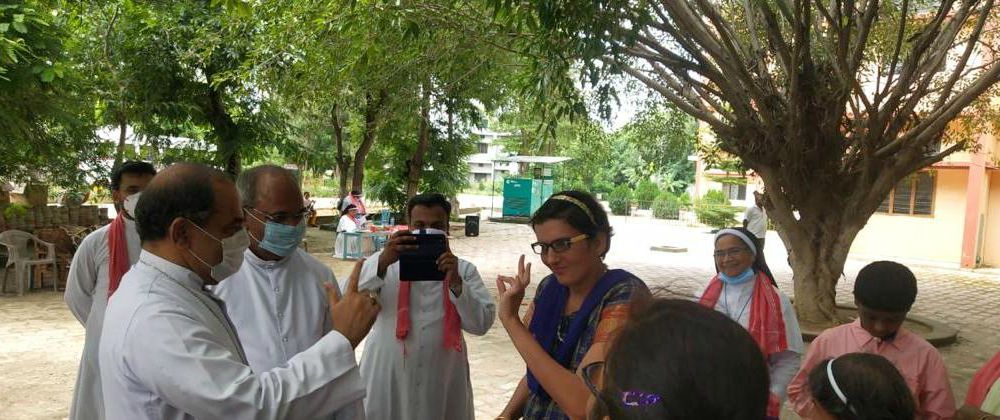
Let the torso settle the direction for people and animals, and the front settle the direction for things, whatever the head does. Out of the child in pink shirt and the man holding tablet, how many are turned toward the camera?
2

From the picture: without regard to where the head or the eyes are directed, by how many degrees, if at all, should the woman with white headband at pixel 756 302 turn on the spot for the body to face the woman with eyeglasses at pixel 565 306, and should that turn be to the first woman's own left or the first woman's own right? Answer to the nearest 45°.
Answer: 0° — they already face them

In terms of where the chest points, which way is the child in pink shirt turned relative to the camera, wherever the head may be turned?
toward the camera

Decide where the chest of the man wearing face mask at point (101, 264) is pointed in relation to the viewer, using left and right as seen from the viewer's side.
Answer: facing the viewer and to the right of the viewer

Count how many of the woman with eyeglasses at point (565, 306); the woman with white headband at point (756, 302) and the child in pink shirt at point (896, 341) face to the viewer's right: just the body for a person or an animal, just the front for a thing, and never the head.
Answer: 0

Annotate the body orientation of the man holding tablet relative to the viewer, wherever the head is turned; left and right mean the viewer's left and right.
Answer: facing the viewer

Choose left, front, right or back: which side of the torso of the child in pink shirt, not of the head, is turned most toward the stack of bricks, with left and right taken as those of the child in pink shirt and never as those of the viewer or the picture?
right

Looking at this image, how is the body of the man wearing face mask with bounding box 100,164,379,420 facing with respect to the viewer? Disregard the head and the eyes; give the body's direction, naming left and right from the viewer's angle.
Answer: facing to the right of the viewer

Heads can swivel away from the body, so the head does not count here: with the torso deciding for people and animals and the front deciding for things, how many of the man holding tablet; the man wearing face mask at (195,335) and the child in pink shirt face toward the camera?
2

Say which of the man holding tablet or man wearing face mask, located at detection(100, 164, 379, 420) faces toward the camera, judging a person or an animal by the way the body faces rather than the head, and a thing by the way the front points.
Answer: the man holding tablet

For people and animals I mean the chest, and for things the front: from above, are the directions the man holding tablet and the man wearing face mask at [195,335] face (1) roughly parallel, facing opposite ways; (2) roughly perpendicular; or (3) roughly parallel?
roughly perpendicular

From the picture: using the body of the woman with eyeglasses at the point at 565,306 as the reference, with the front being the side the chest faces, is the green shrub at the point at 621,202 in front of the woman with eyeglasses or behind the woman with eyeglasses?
behind
